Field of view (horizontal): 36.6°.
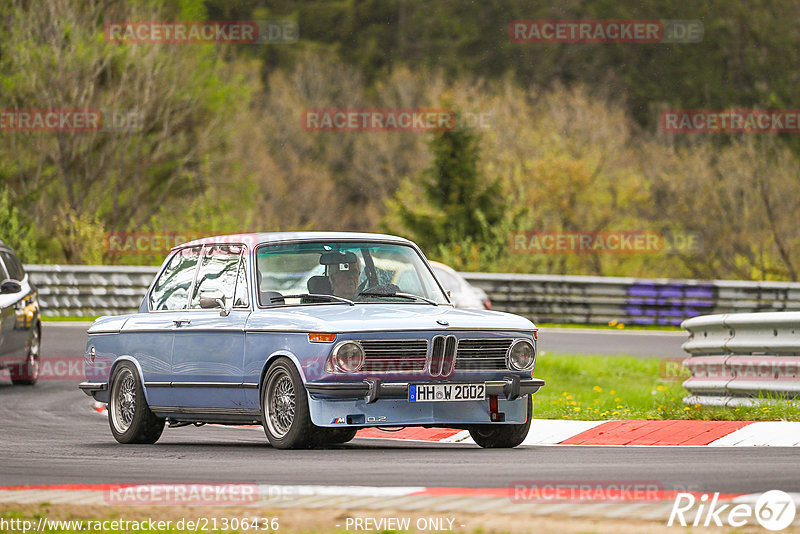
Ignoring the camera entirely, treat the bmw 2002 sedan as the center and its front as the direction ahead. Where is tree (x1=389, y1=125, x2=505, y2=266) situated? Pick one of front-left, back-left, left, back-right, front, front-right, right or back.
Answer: back-left

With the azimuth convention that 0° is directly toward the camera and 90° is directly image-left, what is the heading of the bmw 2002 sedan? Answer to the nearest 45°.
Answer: approximately 315°

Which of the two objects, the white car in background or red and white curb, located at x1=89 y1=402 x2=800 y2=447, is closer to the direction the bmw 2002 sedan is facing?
the red and white curb

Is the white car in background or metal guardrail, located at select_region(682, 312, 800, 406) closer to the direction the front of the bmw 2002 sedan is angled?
the metal guardrail

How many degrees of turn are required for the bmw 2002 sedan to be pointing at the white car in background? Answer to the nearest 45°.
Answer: approximately 135° to its left

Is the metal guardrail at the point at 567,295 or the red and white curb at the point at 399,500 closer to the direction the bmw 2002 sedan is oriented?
the red and white curb

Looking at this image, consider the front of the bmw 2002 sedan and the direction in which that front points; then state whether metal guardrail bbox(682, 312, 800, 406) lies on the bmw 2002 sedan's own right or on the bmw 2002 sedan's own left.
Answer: on the bmw 2002 sedan's own left

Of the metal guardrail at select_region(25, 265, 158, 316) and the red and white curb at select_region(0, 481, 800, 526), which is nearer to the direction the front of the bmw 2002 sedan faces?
the red and white curb

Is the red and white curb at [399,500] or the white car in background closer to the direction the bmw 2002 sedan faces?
the red and white curb
